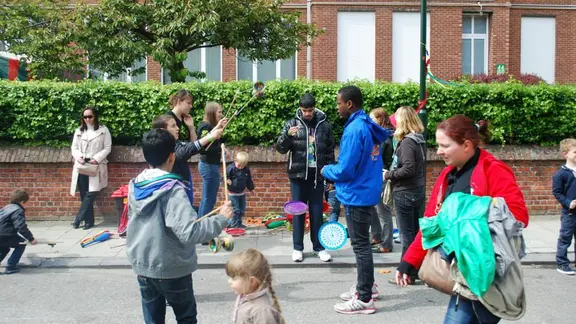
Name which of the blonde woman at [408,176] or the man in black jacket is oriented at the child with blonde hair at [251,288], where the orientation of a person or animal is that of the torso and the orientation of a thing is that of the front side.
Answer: the man in black jacket

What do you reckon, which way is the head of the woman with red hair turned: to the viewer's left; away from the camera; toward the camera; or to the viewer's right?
to the viewer's left

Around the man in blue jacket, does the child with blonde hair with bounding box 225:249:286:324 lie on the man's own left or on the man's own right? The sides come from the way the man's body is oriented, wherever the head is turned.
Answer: on the man's own left

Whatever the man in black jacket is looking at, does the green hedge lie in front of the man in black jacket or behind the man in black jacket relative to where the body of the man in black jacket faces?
behind

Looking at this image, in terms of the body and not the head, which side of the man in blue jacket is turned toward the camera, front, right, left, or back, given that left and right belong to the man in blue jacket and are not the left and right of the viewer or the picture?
left

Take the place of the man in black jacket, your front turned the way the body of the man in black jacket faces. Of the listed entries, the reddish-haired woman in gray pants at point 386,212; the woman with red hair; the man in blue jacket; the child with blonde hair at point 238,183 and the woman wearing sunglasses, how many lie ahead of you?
2

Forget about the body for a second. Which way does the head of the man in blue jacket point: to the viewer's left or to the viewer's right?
to the viewer's left

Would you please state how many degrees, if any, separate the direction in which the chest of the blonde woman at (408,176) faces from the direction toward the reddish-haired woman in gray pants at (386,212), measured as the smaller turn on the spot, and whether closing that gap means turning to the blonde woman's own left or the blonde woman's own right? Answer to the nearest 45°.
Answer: approximately 45° to the blonde woman's own right

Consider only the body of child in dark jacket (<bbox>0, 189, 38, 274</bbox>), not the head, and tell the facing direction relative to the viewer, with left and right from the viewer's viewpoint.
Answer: facing to the right of the viewer
